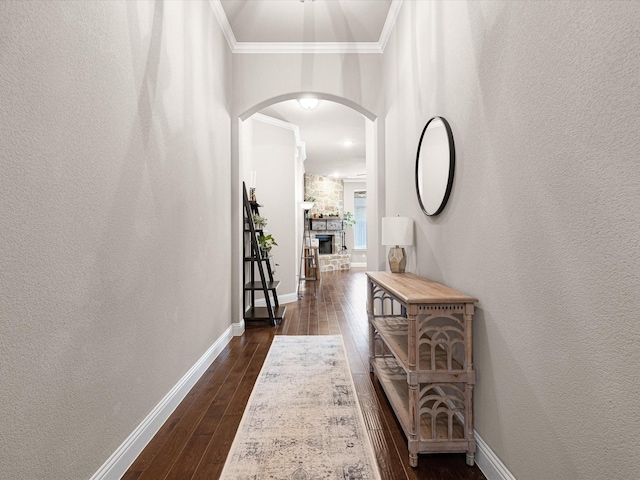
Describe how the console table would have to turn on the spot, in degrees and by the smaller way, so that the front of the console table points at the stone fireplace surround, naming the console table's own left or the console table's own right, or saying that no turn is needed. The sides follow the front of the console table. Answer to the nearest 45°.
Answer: approximately 90° to the console table's own right

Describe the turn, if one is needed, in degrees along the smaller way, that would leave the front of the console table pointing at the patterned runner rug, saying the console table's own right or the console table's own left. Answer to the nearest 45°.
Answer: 0° — it already faces it

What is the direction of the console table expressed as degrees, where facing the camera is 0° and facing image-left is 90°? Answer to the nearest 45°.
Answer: approximately 90°

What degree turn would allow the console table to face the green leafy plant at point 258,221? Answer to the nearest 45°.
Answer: approximately 45° to its right

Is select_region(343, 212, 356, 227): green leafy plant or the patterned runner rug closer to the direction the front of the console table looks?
the patterned runner rug

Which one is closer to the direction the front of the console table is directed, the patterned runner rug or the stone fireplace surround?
the patterned runner rug
